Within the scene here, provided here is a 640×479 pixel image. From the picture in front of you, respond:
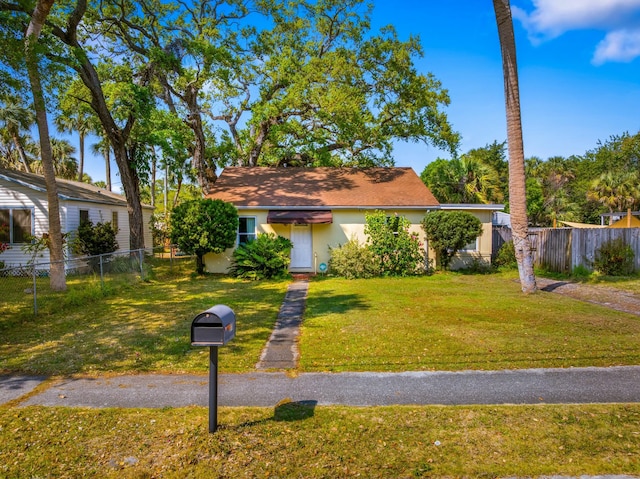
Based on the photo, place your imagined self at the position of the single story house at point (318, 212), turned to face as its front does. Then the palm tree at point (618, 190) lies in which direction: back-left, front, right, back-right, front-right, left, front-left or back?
back-left

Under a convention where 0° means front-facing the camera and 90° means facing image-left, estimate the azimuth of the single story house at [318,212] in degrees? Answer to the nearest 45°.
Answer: approximately 0°

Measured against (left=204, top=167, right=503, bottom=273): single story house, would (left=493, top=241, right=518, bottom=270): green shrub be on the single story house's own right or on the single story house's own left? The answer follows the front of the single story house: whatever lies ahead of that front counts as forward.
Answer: on the single story house's own left

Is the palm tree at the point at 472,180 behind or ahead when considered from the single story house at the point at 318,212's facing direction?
behind

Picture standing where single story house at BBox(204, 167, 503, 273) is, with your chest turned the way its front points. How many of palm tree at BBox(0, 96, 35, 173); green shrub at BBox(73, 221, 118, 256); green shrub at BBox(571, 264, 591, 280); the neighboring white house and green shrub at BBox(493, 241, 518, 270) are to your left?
2

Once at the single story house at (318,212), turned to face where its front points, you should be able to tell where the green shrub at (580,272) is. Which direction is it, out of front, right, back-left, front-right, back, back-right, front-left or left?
left

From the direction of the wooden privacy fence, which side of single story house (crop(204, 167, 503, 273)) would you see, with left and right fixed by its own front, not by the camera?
left

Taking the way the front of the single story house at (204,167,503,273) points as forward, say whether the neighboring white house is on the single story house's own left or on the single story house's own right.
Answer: on the single story house's own right

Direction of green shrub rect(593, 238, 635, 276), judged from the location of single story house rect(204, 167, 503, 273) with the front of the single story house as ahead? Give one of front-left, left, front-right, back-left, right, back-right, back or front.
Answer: left

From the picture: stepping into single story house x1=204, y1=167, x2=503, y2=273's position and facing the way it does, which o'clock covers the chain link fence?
The chain link fence is roughly at 2 o'clock from the single story house.

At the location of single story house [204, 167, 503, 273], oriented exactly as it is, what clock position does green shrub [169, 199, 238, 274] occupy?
The green shrub is roughly at 2 o'clock from the single story house.
